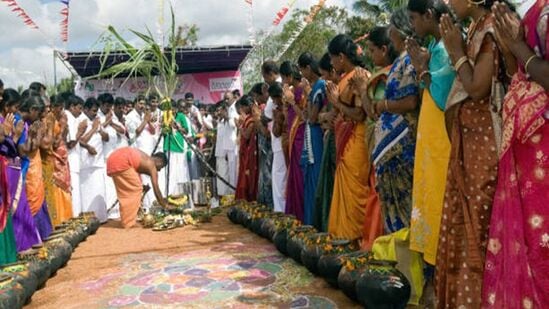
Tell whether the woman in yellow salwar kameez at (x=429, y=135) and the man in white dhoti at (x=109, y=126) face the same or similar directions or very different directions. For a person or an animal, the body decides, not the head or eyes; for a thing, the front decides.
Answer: very different directions

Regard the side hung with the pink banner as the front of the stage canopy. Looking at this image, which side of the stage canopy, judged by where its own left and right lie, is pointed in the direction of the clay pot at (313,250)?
front

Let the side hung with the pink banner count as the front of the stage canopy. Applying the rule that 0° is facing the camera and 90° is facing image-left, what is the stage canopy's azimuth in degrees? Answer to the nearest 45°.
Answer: approximately 0°

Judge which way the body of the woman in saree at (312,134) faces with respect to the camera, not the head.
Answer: to the viewer's left

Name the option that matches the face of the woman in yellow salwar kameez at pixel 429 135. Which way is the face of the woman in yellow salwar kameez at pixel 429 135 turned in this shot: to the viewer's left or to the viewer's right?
to the viewer's left

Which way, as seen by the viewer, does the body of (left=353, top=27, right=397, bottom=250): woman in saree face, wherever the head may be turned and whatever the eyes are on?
to the viewer's left

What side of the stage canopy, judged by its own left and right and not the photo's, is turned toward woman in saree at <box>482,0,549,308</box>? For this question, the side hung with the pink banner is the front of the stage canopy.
front

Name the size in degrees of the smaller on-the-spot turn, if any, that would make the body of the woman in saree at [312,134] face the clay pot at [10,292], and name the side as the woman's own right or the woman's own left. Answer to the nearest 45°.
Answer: approximately 45° to the woman's own left

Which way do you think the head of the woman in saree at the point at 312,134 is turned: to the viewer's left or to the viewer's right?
to the viewer's left

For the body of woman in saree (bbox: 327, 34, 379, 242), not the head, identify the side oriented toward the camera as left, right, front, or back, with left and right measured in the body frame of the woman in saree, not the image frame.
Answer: left

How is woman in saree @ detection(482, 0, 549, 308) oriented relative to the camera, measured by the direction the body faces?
to the viewer's left

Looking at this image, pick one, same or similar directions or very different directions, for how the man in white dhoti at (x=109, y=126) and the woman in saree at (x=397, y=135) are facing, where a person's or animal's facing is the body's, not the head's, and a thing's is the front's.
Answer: very different directions

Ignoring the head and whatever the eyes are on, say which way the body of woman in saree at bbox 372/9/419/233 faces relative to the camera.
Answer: to the viewer's left

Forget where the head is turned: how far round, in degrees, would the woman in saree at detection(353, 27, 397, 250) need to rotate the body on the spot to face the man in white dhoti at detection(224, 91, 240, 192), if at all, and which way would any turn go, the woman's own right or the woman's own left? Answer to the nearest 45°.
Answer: approximately 45° to the woman's own right

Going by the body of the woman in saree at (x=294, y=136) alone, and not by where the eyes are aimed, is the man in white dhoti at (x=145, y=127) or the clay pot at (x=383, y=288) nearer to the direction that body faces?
the man in white dhoti

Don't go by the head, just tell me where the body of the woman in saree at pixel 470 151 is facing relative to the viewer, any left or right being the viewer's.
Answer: facing to the left of the viewer
